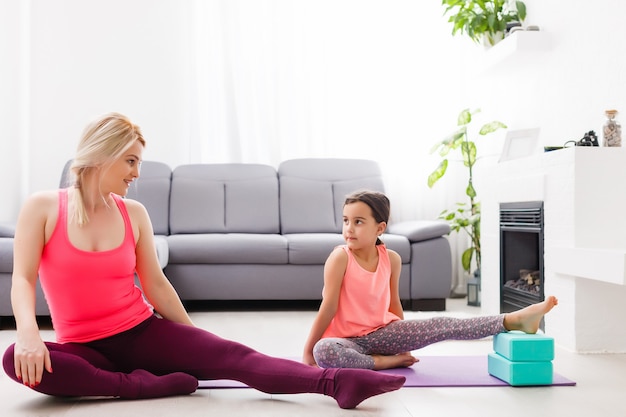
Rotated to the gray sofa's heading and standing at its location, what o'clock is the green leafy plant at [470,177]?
The green leafy plant is roughly at 9 o'clock from the gray sofa.

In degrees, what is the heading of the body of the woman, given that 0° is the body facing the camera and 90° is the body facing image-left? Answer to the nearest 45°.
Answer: approximately 0°

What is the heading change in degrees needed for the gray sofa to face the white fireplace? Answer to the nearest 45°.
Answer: approximately 45° to its left

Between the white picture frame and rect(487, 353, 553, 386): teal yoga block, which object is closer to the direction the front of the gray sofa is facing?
the teal yoga block

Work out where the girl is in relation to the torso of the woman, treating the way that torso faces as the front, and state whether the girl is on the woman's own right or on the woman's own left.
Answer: on the woman's own left

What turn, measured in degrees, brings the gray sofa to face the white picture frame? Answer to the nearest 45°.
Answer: approximately 45° to its left

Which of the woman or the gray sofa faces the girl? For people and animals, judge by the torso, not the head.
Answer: the gray sofa

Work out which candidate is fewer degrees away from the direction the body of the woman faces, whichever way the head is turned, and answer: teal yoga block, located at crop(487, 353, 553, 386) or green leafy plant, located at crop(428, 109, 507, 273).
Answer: the teal yoga block

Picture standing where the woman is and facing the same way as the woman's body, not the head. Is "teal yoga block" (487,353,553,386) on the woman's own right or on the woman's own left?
on the woman's own left

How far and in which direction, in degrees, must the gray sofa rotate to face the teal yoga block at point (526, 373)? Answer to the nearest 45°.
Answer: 0° — it already faces it

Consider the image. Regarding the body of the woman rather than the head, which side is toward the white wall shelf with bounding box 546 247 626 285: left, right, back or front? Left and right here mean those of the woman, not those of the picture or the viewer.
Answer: left

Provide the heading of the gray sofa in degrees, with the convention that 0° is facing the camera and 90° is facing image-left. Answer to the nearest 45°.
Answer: approximately 0°

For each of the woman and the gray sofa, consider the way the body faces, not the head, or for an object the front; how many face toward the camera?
2
